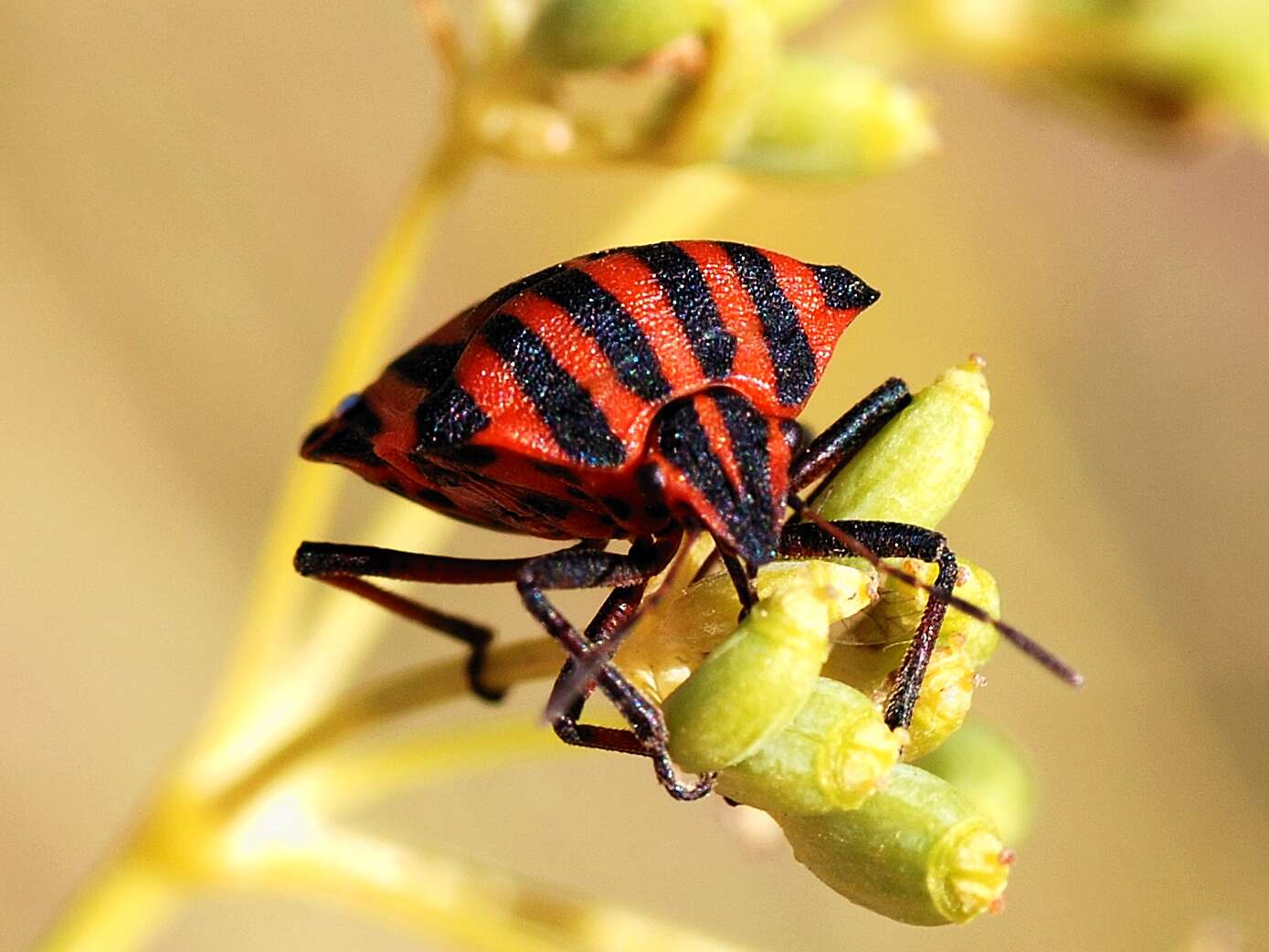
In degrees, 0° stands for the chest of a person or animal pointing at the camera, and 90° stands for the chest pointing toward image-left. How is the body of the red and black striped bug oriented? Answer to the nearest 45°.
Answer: approximately 315°

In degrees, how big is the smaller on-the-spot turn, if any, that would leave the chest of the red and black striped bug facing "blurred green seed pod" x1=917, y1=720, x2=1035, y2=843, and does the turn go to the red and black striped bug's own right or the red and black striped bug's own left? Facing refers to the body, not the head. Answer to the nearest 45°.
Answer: approximately 45° to the red and black striped bug's own left

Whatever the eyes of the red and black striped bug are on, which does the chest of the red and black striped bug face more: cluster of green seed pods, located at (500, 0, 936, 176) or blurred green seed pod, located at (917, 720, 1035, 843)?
the blurred green seed pod

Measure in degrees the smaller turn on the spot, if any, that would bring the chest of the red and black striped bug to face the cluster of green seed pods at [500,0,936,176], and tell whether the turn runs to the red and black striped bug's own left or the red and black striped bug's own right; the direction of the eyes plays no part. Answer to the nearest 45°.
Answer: approximately 135° to the red and black striped bug's own left
